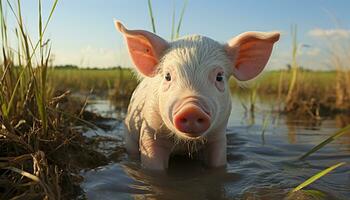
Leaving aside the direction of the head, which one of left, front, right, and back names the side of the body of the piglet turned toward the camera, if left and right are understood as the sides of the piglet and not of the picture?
front
